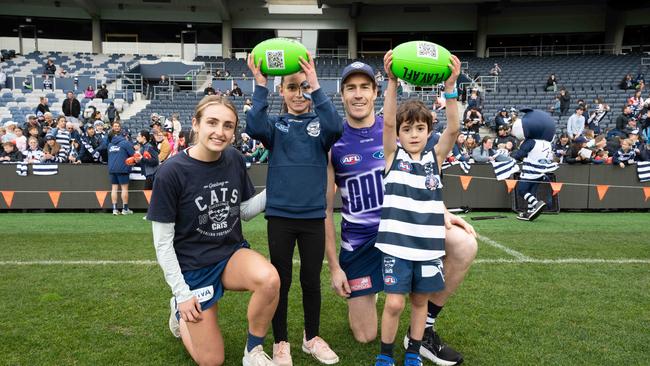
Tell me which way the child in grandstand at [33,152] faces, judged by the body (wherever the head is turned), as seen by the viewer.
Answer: toward the camera

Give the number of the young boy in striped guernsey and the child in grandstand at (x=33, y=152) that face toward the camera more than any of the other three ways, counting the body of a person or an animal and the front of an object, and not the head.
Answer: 2

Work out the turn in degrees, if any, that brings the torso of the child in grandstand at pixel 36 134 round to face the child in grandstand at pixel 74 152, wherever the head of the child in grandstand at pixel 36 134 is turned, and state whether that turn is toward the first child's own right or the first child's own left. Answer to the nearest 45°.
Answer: approximately 45° to the first child's own left

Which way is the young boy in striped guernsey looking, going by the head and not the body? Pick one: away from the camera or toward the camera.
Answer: toward the camera

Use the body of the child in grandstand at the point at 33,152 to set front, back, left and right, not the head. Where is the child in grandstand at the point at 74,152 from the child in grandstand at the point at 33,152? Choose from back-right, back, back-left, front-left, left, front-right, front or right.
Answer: left

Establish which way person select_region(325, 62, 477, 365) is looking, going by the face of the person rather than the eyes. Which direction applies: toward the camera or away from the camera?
toward the camera

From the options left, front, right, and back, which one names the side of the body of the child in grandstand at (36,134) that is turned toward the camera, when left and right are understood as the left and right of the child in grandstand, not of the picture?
front

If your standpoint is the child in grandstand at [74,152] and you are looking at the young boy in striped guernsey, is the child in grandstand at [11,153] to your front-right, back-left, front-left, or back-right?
back-right

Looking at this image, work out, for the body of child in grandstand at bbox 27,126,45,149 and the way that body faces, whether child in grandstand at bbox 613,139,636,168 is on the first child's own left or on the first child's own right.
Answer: on the first child's own left

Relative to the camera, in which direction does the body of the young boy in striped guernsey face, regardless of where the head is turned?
toward the camera

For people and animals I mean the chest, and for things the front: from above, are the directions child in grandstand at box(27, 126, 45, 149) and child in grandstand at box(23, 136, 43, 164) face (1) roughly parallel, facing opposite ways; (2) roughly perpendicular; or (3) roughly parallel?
roughly parallel

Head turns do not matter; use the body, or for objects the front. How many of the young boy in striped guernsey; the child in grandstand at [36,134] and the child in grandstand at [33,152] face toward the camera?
3

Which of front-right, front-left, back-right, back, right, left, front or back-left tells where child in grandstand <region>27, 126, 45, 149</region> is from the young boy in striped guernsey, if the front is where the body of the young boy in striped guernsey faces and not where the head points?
back-right
